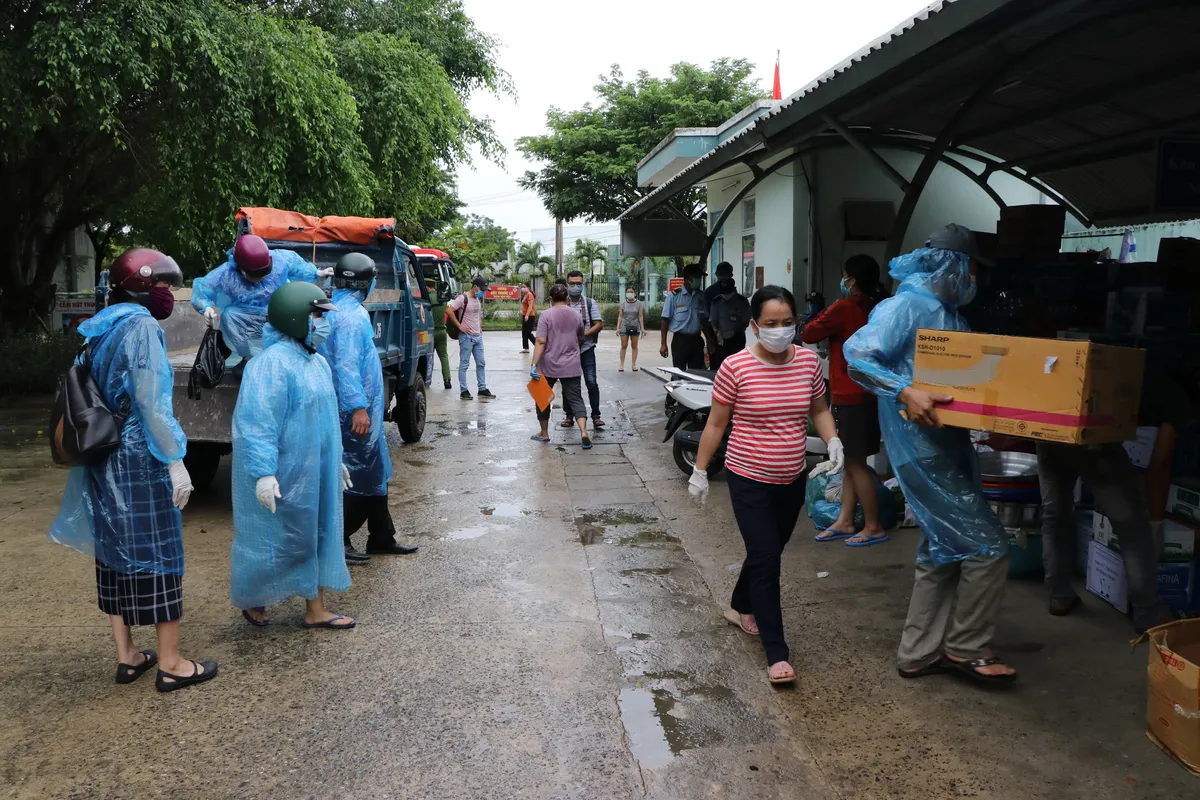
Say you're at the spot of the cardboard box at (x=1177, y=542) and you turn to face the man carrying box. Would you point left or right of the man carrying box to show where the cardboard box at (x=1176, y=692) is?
left

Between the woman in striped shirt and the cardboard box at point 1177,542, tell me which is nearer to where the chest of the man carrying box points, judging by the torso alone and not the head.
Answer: the cardboard box

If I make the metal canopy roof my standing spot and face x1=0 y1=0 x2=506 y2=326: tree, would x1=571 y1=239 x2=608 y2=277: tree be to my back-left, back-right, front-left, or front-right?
front-right

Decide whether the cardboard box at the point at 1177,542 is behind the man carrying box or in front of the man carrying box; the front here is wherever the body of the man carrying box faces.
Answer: in front

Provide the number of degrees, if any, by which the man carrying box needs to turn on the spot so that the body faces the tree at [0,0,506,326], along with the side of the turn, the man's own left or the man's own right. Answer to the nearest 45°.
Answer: approximately 135° to the man's own left

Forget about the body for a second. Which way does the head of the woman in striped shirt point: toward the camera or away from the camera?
toward the camera

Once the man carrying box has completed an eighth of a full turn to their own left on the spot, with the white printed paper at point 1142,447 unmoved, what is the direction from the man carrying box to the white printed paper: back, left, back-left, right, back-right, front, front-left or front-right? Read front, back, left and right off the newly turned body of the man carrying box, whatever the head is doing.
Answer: front

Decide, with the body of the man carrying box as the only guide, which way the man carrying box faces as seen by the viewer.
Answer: to the viewer's right

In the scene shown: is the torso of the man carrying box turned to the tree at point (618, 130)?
no

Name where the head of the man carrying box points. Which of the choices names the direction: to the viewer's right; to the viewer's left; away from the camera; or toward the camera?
to the viewer's right

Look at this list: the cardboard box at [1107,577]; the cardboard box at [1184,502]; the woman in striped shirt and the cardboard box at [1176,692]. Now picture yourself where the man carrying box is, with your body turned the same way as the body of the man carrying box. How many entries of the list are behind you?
1

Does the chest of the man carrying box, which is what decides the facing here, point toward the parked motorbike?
no

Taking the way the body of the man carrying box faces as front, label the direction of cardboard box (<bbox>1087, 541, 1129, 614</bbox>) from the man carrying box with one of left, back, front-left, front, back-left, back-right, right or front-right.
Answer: front-left
